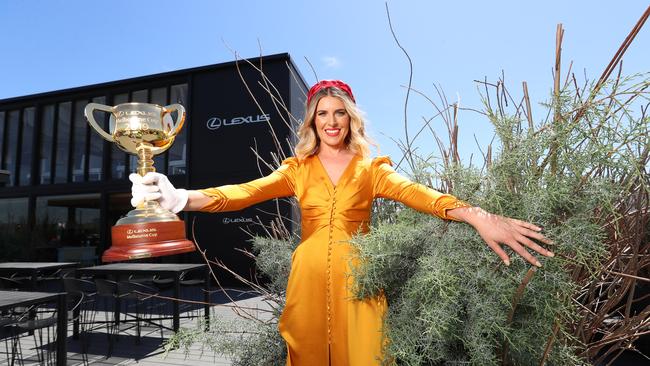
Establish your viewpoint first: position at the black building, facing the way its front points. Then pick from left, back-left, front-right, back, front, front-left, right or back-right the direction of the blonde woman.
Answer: front-left

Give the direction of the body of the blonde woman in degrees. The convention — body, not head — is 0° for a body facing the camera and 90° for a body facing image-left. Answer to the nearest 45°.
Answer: approximately 0°

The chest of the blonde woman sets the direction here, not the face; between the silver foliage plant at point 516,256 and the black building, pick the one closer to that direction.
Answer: the silver foliage plant

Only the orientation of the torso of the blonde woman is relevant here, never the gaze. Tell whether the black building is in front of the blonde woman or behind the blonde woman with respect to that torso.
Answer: behind

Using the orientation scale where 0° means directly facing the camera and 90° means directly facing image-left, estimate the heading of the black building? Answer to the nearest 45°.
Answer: approximately 45°
